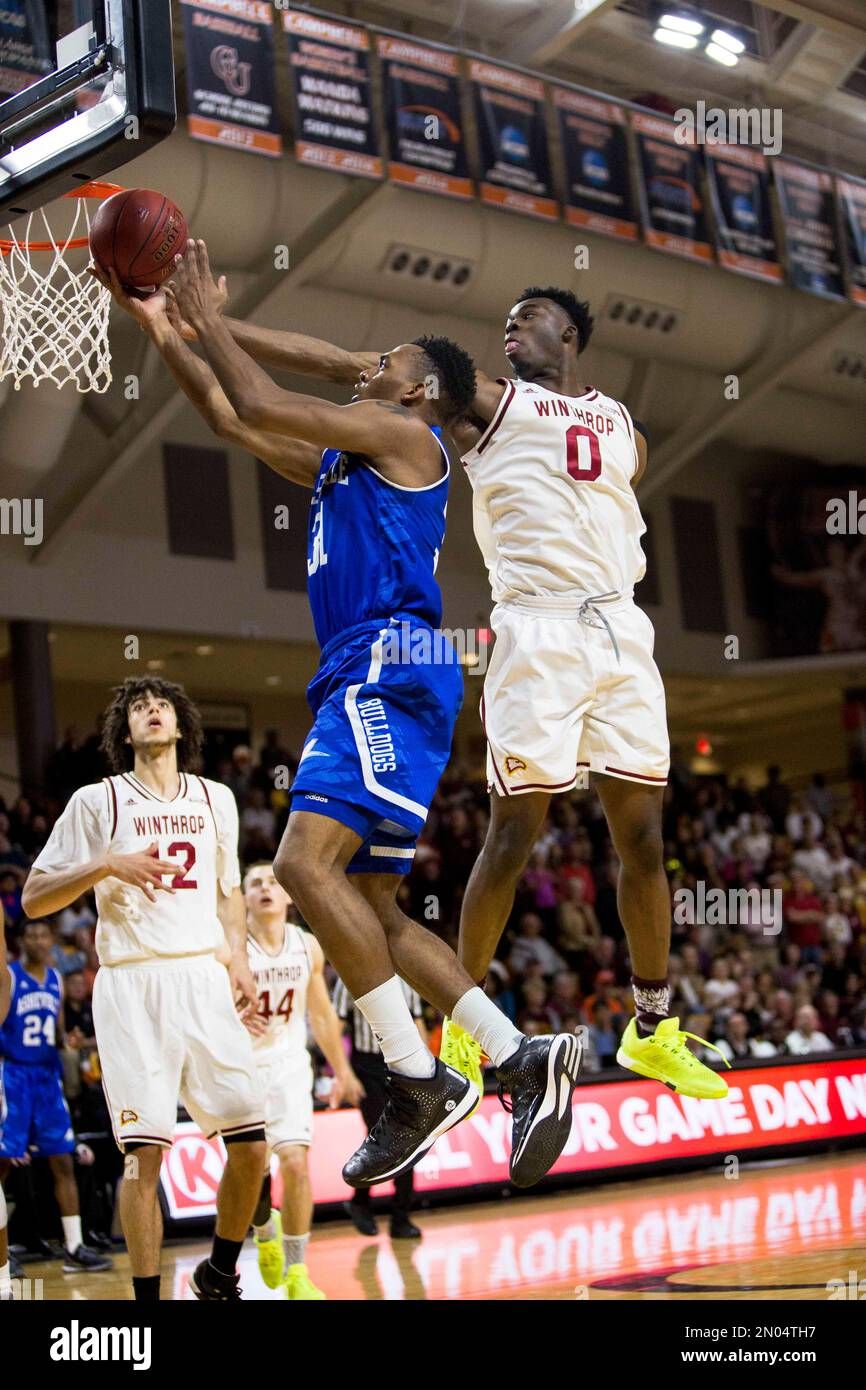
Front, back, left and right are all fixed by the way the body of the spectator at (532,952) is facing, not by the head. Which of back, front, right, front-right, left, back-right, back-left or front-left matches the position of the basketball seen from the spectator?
front

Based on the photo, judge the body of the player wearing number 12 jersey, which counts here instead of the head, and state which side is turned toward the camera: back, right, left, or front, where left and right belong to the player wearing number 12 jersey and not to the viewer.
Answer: front

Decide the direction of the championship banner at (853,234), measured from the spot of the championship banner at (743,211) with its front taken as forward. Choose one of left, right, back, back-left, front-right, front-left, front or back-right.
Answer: left

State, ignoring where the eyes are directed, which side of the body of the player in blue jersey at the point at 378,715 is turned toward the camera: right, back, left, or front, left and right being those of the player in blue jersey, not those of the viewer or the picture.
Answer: left

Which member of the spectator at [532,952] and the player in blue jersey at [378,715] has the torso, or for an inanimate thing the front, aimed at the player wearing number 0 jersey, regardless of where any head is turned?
the spectator

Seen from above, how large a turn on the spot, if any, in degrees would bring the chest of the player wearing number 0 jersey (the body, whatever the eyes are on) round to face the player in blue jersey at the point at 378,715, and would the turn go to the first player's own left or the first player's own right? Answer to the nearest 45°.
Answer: approximately 45° to the first player's own right

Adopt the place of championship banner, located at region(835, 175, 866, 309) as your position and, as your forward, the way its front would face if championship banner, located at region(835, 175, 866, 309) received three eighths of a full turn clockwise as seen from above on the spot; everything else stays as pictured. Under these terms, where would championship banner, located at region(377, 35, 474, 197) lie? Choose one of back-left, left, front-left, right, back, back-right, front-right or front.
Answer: left

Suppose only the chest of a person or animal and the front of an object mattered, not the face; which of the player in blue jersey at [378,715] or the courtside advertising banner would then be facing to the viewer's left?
the player in blue jersey

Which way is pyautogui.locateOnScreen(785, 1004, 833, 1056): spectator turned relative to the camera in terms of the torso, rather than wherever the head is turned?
toward the camera

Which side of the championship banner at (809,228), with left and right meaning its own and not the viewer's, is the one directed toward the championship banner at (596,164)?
right

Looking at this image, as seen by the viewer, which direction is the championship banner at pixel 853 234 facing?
toward the camera

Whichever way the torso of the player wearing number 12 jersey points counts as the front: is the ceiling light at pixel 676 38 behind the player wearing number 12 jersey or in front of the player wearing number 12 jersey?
behind

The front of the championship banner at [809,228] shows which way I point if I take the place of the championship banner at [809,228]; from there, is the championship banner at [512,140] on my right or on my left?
on my right

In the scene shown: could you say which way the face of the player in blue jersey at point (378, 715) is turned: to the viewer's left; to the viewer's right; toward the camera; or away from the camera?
to the viewer's left
